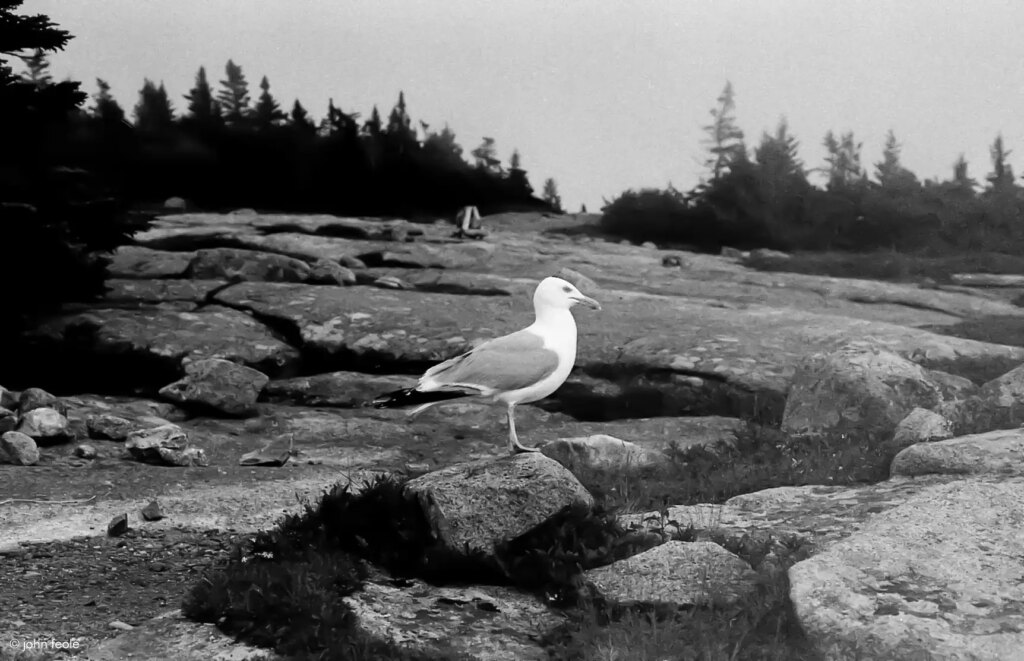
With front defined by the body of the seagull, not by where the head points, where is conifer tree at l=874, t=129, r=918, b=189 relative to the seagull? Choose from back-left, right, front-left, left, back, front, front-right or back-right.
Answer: front-left

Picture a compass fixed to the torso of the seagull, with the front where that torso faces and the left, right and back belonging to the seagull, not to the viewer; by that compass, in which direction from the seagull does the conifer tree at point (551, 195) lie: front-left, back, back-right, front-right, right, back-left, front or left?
left

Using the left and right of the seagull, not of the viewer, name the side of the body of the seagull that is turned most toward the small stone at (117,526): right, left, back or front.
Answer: back

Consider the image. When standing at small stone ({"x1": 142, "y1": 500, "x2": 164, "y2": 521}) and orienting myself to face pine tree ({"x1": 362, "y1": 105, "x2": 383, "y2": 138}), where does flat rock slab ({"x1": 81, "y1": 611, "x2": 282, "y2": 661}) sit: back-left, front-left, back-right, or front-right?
back-right

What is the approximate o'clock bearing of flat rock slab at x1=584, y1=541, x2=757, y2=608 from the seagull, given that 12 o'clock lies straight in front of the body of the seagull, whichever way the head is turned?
The flat rock slab is roughly at 2 o'clock from the seagull.

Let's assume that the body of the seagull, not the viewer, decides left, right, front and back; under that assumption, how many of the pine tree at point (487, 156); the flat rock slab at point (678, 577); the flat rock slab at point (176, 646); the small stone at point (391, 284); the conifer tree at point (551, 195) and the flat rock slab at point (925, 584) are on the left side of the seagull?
3

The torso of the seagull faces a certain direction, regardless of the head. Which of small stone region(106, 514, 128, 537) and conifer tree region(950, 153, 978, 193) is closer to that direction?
the conifer tree

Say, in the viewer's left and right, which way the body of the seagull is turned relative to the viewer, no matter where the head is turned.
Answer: facing to the right of the viewer

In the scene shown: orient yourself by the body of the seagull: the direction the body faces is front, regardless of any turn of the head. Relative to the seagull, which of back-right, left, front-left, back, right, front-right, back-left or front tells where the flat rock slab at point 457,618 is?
right

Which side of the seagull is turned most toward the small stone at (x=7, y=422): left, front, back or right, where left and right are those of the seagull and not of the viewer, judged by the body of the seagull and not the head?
back

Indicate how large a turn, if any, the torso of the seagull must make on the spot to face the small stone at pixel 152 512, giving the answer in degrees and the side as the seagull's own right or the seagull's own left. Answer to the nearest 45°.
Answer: approximately 180°

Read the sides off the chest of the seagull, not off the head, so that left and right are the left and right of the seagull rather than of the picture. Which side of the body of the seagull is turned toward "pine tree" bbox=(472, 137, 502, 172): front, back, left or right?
left
